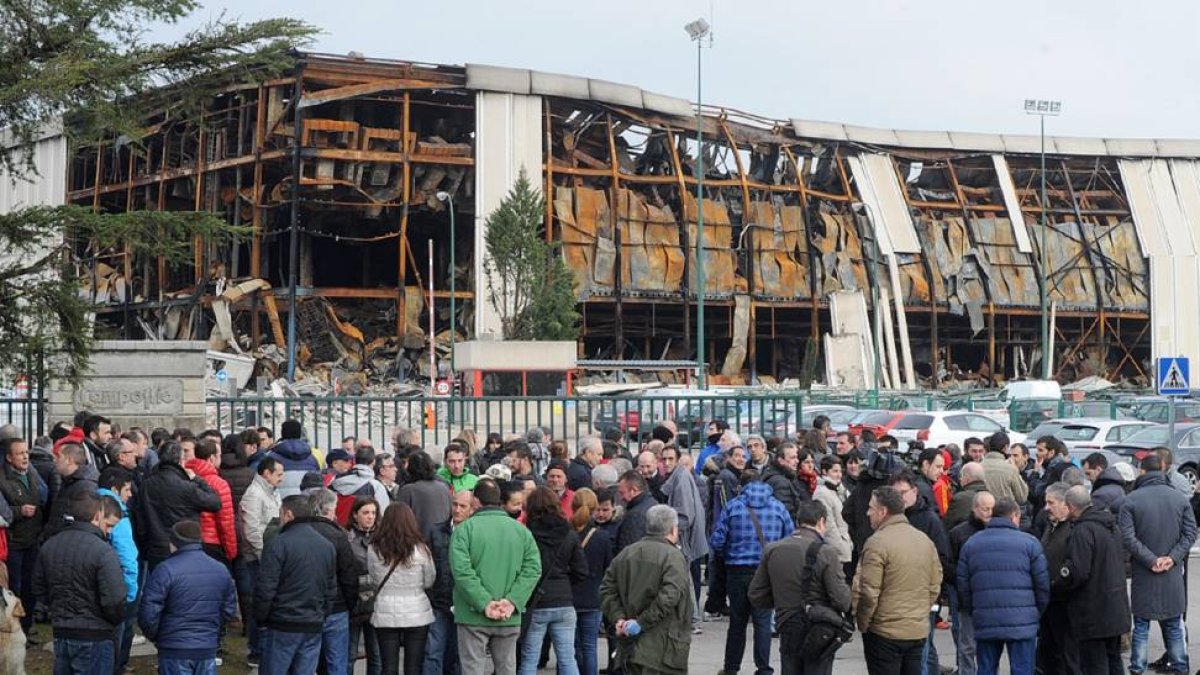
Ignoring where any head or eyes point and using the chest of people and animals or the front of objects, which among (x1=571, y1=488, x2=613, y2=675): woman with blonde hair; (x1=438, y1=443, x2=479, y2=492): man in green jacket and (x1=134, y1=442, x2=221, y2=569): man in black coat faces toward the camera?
the man in green jacket

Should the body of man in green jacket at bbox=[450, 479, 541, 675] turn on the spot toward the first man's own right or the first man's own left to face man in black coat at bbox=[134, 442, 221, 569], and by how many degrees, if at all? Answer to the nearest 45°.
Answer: approximately 45° to the first man's own left

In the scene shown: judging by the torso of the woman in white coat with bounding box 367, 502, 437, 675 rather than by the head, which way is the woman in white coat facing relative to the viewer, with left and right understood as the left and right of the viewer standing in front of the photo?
facing away from the viewer

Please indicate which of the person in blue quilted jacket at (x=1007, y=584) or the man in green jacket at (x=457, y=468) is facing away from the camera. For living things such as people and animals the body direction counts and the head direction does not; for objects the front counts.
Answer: the person in blue quilted jacket

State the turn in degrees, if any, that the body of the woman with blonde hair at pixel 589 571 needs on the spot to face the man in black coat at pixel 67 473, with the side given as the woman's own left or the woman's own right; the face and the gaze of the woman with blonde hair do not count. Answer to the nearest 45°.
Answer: approximately 90° to the woman's own left

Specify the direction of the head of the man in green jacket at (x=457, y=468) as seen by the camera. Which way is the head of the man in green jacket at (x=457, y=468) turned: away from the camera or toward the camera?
toward the camera

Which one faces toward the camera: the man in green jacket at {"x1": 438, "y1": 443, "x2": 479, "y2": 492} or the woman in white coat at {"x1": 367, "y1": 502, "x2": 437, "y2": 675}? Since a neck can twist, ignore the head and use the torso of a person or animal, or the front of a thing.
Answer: the man in green jacket

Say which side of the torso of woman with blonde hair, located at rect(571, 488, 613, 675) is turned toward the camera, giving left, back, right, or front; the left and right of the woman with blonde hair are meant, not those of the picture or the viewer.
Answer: back

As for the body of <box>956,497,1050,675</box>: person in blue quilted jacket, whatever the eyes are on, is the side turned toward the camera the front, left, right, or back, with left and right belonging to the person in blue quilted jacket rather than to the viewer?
back

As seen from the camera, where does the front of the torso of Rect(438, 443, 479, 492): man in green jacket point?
toward the camera

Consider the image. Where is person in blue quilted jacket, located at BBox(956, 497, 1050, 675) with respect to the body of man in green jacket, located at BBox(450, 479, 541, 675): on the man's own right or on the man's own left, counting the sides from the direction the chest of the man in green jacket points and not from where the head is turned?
on the man's own right

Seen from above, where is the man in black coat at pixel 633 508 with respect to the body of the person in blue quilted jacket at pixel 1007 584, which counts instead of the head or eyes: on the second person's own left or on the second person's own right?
on the second person's own left

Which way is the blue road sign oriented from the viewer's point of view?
toward the camera

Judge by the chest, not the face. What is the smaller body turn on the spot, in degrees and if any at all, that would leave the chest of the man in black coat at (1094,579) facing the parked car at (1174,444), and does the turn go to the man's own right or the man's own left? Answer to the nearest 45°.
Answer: approximately 45° to the man's own right

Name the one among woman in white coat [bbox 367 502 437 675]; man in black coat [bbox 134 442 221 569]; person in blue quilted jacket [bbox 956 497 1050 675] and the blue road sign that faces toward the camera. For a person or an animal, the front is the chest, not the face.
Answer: the blue road sign

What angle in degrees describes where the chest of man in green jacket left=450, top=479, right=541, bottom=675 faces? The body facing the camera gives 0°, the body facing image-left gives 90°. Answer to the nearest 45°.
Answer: approximately 180°
